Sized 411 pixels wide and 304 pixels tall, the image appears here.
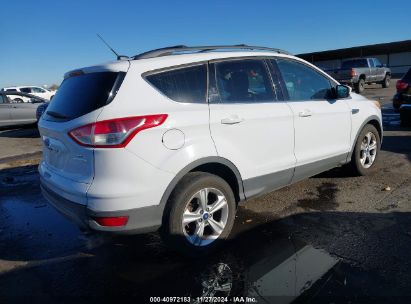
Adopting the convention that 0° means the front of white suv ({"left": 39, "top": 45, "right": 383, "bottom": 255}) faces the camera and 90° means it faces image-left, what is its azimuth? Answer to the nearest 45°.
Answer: approximately 225°

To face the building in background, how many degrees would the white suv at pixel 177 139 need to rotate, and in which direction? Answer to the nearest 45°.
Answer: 0° — it already faces it

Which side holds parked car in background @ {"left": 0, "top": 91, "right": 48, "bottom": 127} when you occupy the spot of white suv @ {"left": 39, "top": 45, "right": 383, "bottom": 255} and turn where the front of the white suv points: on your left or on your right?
on your left

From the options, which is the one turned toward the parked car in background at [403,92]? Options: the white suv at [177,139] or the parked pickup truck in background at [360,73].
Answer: the white suv

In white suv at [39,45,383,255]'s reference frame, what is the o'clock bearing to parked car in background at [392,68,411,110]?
The parked car in background is roughly at 12 o'clock from the white suv.

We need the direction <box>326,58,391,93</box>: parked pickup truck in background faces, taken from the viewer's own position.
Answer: facing away from the viewer and to the right of the viewer

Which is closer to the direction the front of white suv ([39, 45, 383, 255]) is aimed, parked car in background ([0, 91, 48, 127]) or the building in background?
the building in background

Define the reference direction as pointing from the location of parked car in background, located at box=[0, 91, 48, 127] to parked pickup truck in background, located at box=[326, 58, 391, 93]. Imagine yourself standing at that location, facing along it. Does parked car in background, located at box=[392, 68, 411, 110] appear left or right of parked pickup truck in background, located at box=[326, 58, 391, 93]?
right

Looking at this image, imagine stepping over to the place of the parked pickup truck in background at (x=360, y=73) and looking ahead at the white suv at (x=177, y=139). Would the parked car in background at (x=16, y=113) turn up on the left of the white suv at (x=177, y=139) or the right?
right

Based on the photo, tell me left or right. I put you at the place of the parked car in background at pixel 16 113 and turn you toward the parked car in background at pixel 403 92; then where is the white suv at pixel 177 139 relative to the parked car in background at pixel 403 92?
right
